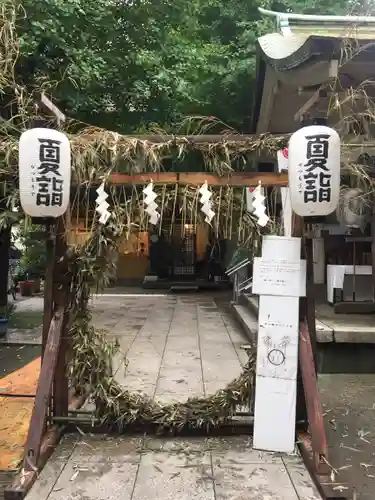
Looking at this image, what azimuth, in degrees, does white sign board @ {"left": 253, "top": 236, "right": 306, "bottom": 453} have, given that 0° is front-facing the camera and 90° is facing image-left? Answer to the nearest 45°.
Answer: approximately 0°

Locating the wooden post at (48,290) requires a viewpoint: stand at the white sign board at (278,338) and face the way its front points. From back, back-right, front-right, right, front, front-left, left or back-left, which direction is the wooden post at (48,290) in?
right

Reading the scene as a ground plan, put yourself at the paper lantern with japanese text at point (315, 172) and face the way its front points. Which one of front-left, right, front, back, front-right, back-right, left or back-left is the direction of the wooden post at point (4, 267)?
back-right

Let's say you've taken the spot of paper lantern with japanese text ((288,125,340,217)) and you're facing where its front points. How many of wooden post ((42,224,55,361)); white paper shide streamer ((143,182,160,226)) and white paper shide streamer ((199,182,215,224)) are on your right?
3

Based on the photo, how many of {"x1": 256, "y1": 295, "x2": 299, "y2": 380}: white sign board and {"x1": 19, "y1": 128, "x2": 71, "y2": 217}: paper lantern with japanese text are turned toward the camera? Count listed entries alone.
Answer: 2

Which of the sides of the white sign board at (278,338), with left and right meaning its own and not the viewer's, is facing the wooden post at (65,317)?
right

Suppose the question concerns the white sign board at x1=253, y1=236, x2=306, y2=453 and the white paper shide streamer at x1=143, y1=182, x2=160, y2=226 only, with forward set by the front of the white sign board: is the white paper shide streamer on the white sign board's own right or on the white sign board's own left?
on the white sign board's own right

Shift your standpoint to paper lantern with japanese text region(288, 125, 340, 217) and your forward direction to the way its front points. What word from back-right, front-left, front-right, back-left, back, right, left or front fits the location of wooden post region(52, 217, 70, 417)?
right
